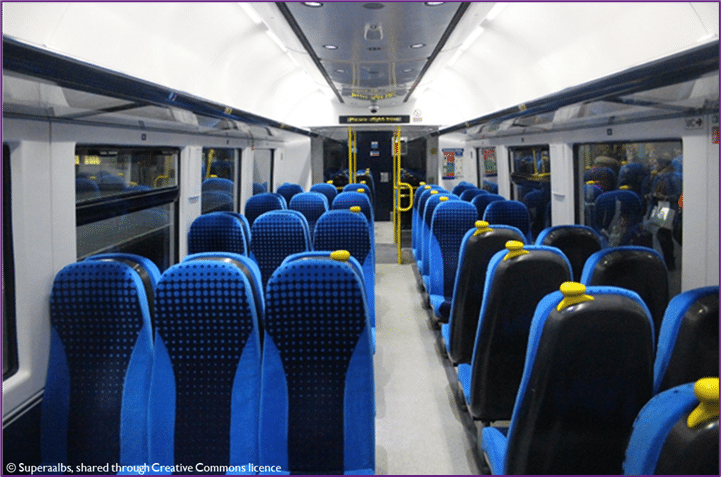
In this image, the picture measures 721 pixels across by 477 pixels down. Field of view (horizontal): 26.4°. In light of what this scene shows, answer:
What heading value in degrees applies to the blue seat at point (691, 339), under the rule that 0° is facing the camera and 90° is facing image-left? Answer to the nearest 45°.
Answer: approximately 135°
